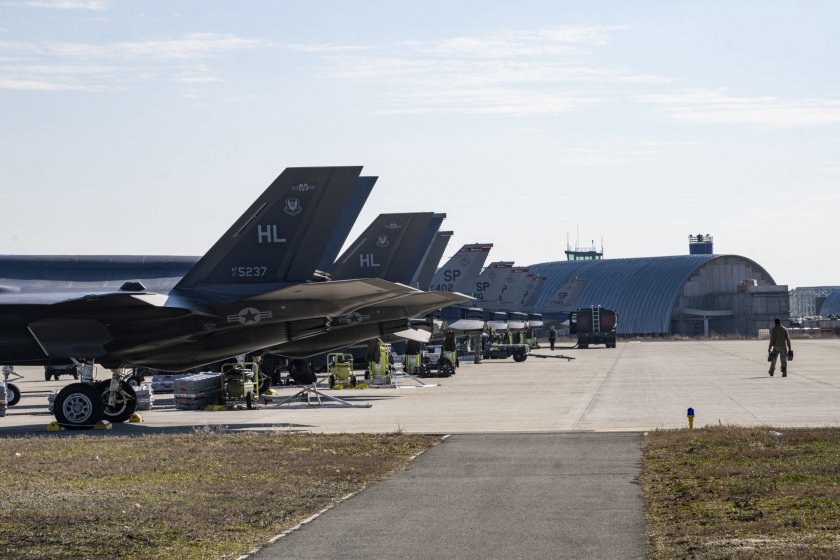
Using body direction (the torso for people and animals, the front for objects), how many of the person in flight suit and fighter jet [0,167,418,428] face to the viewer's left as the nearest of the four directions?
1

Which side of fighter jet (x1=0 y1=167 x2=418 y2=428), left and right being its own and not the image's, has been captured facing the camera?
left

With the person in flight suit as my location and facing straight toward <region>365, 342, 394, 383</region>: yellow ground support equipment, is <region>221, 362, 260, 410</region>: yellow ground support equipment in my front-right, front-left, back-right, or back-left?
front-left

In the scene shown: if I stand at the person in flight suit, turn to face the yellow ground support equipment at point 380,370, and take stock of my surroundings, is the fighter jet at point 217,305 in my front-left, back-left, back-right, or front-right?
front-left

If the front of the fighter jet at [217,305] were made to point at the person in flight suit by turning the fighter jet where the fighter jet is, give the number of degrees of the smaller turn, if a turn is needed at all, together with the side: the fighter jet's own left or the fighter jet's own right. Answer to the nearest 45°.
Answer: approximately 135° to the fighter jet's own right
